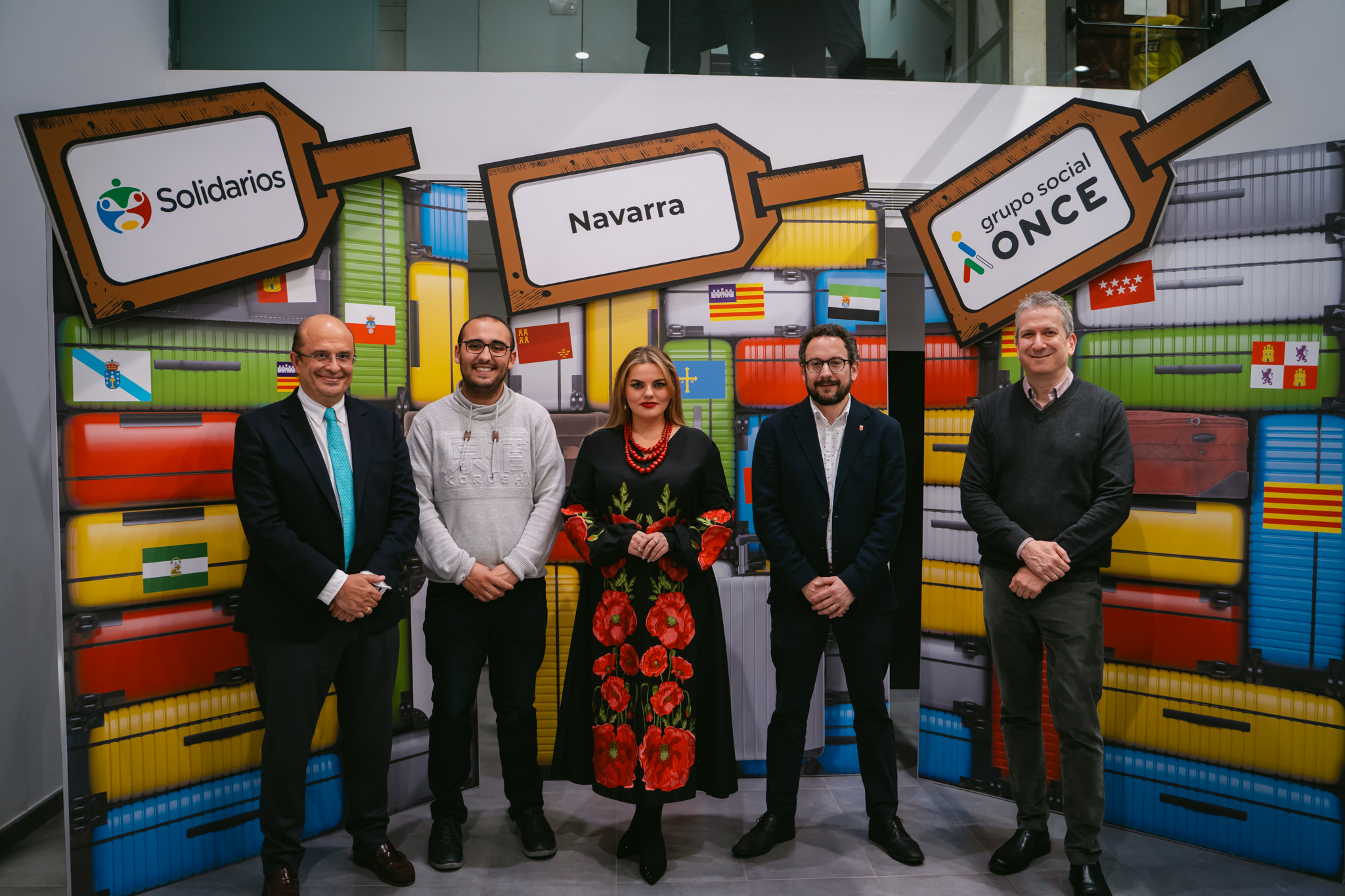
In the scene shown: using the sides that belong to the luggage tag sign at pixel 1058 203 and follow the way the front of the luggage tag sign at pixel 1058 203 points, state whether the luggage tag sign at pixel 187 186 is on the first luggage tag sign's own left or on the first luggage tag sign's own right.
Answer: on the first luggage tag sign's own right

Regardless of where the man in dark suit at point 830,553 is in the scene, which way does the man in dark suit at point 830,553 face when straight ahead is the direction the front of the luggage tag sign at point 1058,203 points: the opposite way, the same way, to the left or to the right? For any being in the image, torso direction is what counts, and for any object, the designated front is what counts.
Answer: the same way

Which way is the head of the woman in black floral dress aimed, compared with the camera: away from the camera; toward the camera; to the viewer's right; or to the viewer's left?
toward the camera

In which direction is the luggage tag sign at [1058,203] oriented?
toward the camera

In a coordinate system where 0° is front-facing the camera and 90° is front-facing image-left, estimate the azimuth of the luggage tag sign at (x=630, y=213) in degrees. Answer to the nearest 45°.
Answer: approximately 0°

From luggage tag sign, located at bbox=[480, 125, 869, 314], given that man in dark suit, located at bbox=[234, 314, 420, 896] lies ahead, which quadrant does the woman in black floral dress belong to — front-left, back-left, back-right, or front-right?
front-left

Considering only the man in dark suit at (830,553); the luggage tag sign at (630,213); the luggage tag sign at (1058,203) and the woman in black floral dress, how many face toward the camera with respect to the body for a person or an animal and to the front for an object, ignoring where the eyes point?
4

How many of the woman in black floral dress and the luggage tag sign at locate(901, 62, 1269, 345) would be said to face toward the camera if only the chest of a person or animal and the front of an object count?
2

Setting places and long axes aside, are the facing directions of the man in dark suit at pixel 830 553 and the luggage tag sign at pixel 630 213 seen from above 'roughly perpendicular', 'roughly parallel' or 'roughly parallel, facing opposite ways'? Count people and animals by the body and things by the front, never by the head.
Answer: roughly parallel

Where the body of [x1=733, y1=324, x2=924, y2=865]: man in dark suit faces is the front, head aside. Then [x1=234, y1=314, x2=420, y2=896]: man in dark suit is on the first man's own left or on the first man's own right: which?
on the first man's own right

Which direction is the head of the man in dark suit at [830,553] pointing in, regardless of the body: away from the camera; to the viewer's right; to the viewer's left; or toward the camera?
toward the camera

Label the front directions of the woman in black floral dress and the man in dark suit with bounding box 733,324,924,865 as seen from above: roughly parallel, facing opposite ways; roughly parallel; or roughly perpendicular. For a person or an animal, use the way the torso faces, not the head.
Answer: roughly parallel

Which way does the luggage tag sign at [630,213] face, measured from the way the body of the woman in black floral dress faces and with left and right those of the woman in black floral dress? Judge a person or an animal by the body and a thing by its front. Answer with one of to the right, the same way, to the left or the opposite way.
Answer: the same way
